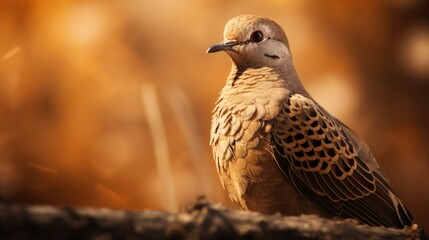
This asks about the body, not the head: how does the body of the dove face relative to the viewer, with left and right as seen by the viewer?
facing the viewer and to the left of the viewer
